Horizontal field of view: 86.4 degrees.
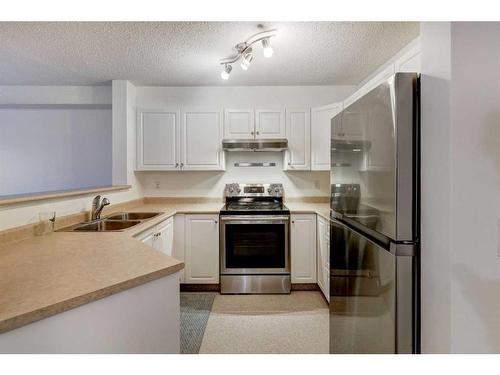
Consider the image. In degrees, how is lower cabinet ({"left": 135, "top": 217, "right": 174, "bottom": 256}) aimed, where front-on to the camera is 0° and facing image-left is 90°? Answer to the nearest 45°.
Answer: approximately 315°

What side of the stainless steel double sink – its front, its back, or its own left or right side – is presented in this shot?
right

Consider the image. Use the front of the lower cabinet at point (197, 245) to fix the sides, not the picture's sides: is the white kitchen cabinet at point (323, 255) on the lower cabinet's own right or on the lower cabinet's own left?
on the lower cabinet's own left

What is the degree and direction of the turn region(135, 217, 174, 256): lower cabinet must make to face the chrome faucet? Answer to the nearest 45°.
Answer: approximately 135° to its right

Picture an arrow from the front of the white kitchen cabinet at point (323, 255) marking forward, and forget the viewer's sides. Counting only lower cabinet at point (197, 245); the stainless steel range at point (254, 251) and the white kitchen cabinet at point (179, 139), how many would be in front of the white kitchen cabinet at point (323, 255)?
3

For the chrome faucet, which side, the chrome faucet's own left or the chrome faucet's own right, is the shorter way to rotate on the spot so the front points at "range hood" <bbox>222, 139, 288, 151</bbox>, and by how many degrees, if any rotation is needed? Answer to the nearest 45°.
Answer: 0° — it already faces it

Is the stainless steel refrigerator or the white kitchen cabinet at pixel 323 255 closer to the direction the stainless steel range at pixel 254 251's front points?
the stainless steel refrigerator

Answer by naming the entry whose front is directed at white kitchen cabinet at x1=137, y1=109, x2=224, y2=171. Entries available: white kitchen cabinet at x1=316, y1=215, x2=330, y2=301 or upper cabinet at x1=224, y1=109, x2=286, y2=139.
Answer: white kitchen cabinet at x1=316, y1=215, x2=330, y2=301

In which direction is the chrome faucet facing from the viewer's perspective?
to the viewer's right

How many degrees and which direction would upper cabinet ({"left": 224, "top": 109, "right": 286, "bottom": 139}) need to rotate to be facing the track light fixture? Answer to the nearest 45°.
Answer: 0° — it already faces it

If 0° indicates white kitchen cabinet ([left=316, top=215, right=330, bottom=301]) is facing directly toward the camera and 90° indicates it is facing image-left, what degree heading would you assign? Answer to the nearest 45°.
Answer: approximately 90°
